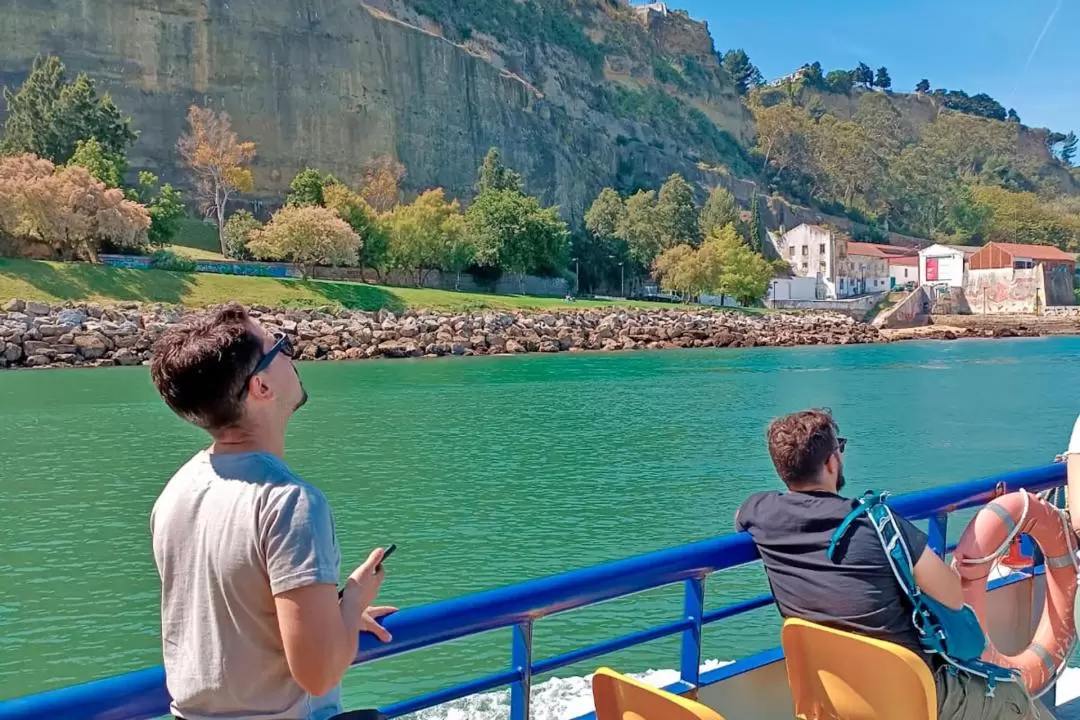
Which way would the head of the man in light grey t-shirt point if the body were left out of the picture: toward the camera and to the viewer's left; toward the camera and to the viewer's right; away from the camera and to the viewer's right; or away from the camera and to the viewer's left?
away from the camera and to the viewer's right

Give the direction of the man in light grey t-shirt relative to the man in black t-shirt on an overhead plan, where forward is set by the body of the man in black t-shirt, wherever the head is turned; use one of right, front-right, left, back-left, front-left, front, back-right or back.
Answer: back

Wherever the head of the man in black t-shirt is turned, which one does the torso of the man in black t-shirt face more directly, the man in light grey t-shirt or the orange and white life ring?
the orange and white life ring

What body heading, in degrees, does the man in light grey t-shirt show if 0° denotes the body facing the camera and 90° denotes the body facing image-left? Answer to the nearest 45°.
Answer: approximately 225°

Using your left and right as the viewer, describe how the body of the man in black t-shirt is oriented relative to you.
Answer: facing away from the viewer and to the right of the viewer

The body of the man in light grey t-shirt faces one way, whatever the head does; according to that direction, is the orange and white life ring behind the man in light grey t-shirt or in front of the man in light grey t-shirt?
in front

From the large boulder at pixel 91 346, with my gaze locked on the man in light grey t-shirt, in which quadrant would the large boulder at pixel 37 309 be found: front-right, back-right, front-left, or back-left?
back-right

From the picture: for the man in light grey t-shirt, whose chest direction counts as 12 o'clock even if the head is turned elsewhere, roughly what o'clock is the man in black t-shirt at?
The man in black t-shirt is roughly at 1 o'clock from the man in light grey t-shirt.

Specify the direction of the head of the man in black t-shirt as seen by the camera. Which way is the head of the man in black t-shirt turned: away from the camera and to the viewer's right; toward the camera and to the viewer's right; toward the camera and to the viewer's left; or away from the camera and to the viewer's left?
away from the camera and to the viewer's right

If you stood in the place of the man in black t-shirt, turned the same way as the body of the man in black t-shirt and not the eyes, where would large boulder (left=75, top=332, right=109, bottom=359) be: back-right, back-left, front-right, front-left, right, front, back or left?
left

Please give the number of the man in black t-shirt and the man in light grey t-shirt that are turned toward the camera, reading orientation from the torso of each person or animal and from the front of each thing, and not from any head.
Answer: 0
